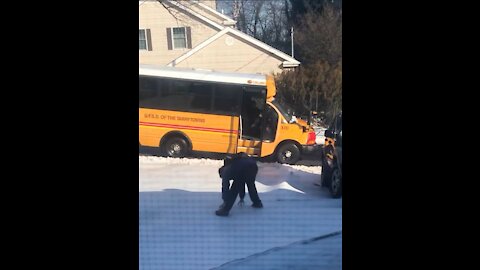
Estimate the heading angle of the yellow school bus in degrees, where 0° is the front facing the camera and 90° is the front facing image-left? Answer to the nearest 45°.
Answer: approximately 270°

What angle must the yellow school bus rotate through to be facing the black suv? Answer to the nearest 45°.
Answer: approximately 45° to its right
